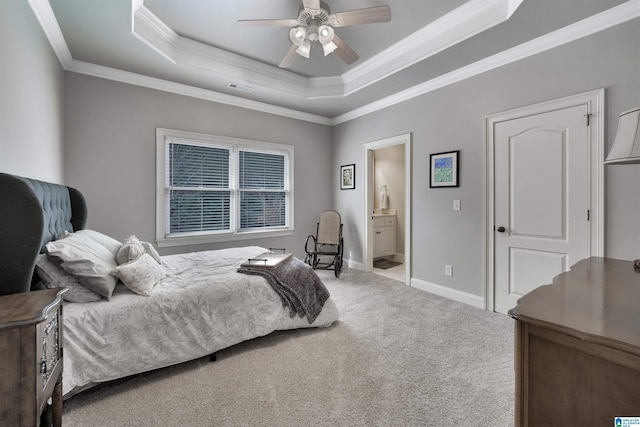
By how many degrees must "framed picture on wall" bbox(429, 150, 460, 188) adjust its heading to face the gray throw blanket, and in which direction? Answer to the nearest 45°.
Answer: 0° — it already faces it

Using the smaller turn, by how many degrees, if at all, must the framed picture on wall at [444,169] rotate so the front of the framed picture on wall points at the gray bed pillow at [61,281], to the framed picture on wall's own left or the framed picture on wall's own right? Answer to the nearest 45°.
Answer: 0° — it already faces it

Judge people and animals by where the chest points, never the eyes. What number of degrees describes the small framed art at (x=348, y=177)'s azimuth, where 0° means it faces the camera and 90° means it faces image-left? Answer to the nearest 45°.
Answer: approximately 45°

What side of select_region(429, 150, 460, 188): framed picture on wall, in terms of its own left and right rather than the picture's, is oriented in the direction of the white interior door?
left

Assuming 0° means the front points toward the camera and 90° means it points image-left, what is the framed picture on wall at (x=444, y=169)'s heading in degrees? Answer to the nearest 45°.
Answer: approximately 45°

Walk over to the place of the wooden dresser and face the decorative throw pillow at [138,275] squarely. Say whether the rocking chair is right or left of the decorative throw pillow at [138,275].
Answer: right

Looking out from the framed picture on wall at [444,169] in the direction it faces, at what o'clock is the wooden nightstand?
The wooden nightstand is roughly at 11 o'clock from the framed picture on wall.
